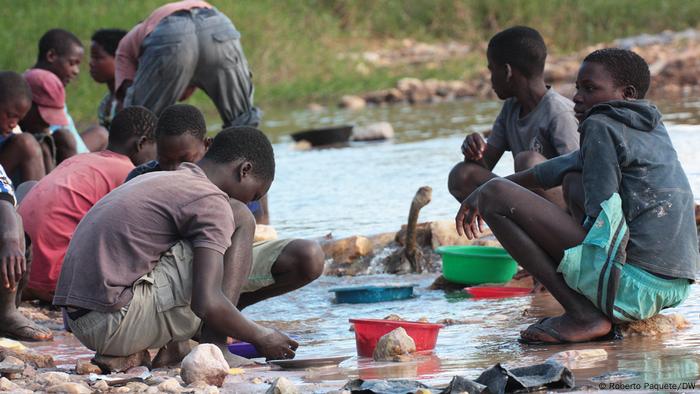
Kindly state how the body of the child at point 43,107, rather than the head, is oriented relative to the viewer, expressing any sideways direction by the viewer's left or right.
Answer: facing to the right of the viewer

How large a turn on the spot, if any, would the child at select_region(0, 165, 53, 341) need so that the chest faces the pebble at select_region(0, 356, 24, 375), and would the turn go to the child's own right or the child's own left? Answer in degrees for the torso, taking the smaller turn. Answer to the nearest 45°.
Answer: approximately 90° to the child's own right

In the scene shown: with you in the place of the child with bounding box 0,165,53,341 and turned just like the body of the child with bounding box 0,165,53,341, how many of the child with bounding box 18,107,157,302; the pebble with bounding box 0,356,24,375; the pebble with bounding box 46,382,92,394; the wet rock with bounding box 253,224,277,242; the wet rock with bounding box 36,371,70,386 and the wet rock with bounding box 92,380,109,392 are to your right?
4

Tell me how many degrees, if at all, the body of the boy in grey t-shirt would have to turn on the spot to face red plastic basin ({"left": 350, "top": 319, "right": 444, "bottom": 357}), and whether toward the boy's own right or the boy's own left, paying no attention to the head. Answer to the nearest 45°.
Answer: approximately 45° to the boy's own left

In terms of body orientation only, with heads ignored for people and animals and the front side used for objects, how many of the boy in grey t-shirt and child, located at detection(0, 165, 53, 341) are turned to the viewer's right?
1

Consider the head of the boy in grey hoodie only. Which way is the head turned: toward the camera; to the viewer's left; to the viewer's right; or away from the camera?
to the viewer's left

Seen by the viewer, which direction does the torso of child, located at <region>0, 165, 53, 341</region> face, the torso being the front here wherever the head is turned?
to the viewer's right

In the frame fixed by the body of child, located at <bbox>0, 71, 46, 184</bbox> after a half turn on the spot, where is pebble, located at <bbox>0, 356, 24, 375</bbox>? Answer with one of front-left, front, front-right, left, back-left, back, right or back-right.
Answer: back-left

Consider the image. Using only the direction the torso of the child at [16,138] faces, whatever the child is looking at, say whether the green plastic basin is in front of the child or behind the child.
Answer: in front

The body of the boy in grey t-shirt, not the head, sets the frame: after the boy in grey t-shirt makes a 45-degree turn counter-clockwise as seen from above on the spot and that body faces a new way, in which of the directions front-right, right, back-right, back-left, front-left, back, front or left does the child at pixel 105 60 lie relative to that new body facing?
back-right

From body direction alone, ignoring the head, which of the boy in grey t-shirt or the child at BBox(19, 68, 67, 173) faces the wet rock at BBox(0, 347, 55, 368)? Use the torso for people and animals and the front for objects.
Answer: the boy in grey t-shirt

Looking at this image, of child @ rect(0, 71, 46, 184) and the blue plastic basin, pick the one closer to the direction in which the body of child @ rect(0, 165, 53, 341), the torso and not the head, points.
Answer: the blue plastic basin

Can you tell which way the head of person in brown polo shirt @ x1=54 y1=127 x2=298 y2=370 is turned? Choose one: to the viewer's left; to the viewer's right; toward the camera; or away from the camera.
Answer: to the viewer's right

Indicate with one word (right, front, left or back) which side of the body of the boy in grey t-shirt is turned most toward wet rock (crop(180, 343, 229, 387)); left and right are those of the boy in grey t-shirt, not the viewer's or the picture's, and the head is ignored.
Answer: front

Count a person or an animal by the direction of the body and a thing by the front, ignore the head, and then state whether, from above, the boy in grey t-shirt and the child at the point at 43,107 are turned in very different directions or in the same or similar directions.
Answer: very different directions

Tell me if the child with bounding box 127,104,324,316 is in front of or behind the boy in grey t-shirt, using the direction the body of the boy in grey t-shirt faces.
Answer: in front

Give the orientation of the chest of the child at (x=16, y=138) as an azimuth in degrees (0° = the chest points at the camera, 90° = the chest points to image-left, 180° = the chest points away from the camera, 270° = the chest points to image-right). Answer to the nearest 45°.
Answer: approximately 315°
